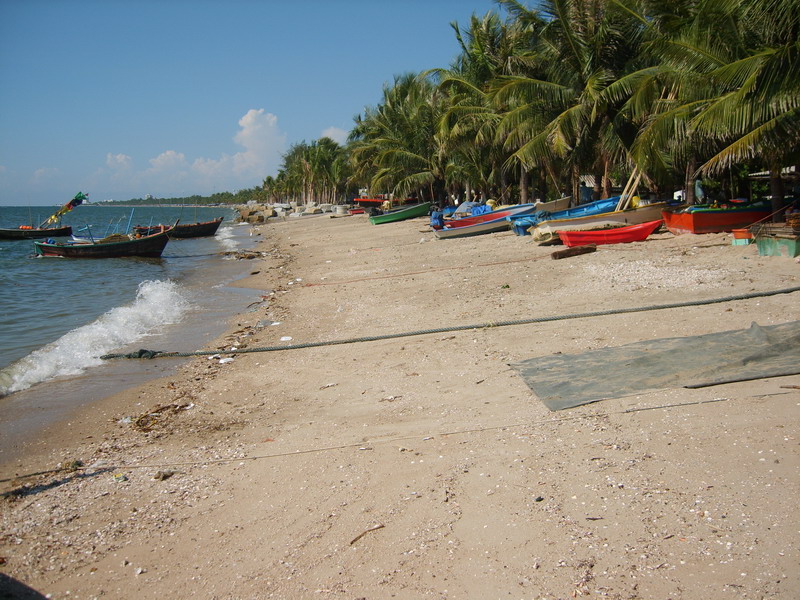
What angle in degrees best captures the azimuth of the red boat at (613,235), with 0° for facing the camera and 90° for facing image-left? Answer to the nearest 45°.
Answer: approximately 270°

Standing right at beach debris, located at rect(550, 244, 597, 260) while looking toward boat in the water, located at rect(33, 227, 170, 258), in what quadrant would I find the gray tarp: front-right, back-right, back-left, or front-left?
back-left
